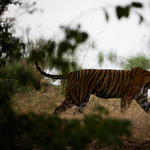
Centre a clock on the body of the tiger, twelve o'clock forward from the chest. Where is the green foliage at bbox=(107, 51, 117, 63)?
The green foliage is roughly at 9 o'clock from the tiger.

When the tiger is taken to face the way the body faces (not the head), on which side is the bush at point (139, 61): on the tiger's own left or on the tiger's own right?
on the tiger's own left

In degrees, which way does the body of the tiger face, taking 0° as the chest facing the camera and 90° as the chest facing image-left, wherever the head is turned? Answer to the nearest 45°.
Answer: approximately 270°
